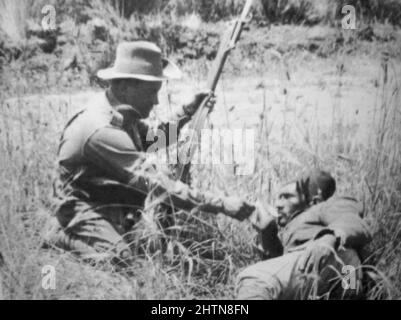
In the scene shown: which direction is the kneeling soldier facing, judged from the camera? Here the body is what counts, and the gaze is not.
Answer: to the viewer's right

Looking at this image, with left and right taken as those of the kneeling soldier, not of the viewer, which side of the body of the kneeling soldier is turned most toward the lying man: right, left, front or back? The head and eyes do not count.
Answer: front

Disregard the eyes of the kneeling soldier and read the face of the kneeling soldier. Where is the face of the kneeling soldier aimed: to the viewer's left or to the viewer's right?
to the viewer's right
